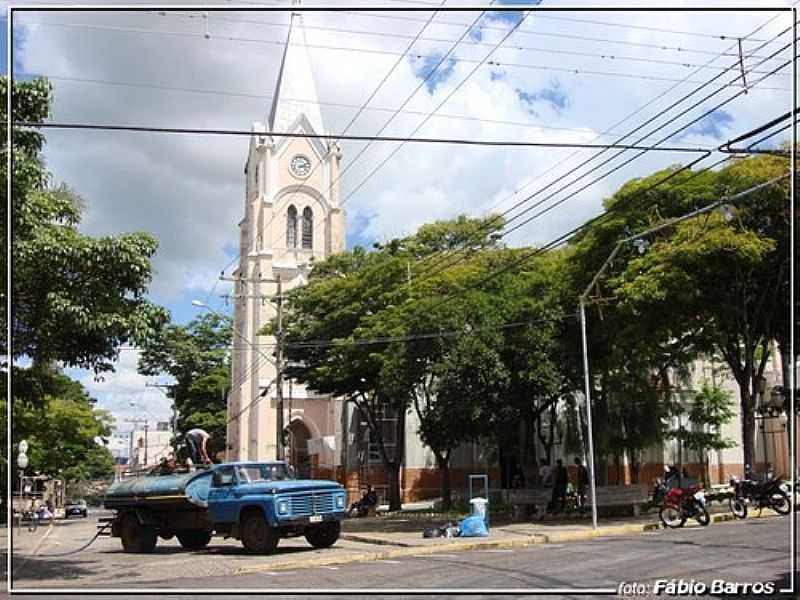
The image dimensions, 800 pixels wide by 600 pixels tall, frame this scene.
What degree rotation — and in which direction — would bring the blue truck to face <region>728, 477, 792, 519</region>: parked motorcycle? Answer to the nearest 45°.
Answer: approximately 45° to its left

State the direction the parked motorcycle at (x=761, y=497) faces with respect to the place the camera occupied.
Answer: facing the viewer and to the left of the viewer

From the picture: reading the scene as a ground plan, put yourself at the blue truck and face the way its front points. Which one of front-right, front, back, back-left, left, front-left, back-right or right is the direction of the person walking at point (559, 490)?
left

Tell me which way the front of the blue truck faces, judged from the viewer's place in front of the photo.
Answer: facing the viewer and to the right of the viewer

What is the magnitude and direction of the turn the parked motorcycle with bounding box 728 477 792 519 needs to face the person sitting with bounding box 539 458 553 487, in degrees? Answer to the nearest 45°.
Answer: approximately 90° to its right

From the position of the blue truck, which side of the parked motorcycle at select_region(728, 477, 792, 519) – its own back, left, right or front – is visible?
front

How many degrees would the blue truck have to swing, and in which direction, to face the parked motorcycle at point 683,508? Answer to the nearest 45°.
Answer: approximately 45° to its left

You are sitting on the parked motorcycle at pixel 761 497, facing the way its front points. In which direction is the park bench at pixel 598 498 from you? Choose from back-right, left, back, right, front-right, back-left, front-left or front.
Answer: front
